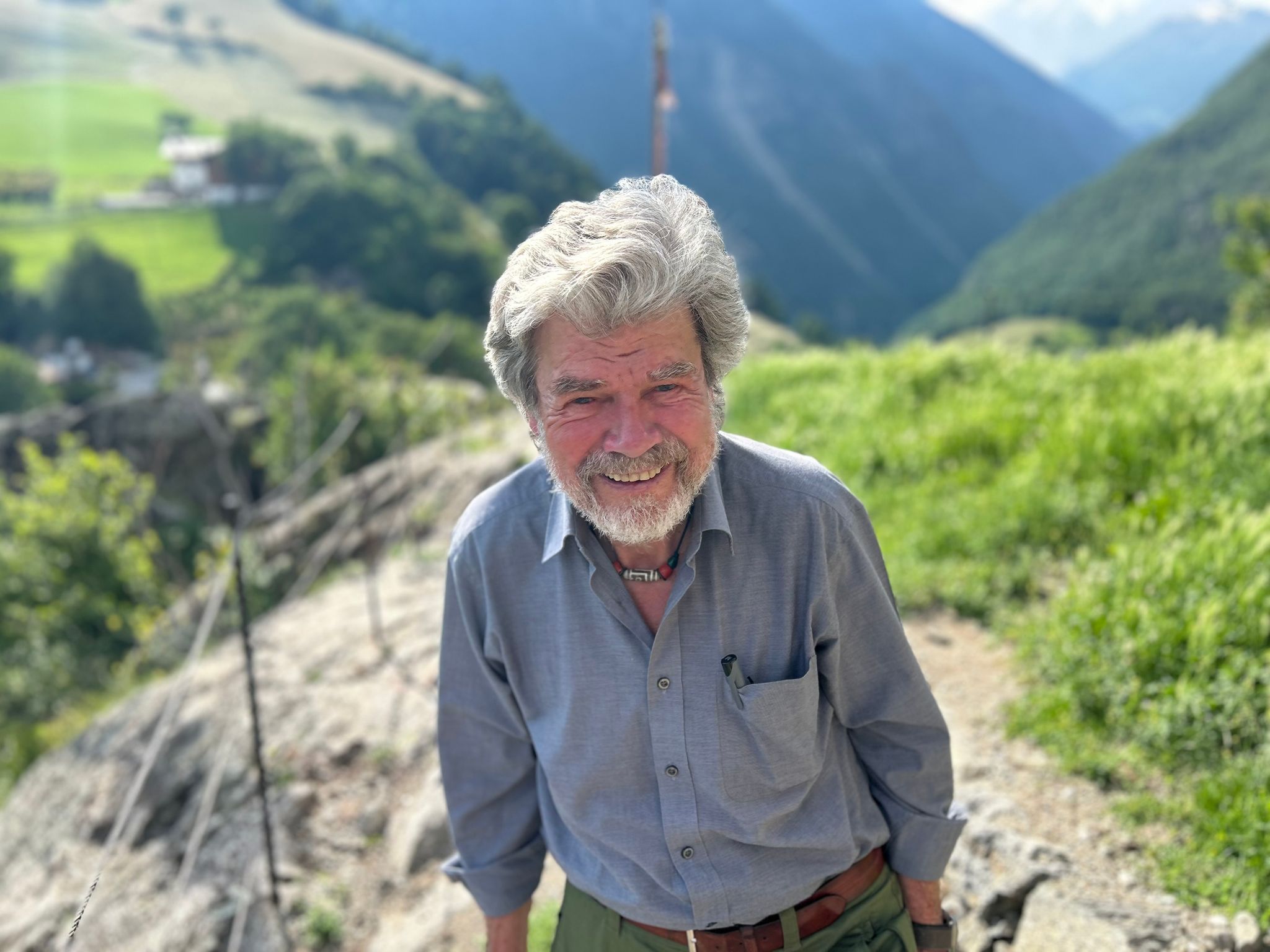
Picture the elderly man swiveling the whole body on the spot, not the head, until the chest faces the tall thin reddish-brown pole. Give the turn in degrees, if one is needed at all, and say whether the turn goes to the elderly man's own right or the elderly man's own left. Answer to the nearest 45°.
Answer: approximately 180°

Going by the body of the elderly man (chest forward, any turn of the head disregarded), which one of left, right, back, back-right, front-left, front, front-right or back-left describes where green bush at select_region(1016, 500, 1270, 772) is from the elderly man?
back-left

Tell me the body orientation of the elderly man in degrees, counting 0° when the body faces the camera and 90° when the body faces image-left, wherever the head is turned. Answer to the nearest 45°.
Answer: approximately 0°

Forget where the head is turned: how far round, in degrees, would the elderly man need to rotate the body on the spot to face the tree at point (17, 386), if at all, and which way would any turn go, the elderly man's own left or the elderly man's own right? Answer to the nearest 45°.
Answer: approximately 135° to the elderly man's own right

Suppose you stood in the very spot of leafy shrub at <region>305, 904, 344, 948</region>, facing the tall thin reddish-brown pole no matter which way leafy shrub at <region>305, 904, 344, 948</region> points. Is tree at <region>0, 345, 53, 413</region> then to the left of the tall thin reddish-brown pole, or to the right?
left
